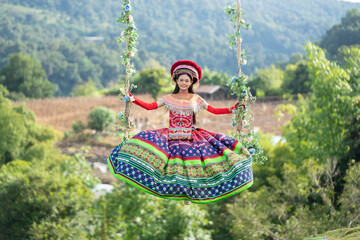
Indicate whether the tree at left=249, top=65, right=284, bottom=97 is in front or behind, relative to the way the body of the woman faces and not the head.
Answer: behind

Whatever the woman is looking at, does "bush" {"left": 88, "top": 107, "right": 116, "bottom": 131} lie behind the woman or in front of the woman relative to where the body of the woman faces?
behind

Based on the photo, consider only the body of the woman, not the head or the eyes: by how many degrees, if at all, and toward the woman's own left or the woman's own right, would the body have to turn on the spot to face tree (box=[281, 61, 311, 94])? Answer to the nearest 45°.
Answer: approximately 180°

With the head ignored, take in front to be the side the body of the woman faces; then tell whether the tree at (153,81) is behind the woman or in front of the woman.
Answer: behind

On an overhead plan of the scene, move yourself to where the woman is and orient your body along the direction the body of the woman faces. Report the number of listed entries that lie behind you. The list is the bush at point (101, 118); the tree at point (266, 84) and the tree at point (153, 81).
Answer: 3

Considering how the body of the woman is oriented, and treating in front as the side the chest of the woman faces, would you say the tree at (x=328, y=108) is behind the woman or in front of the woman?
behind

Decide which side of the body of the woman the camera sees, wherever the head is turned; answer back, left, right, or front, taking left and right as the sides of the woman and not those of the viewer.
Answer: front
